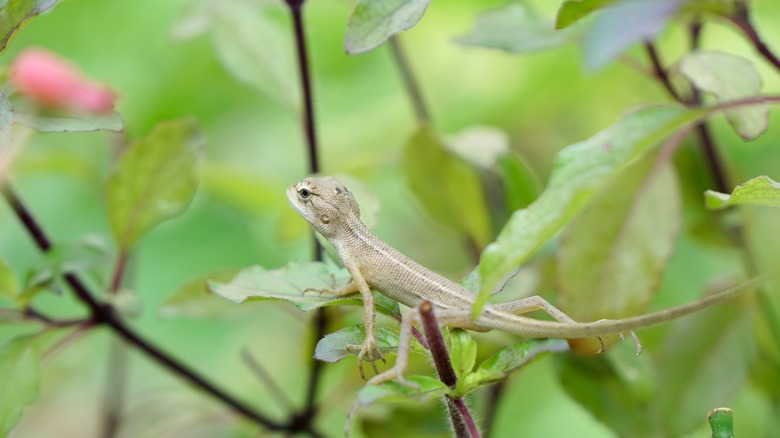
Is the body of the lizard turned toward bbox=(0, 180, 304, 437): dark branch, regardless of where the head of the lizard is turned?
yes

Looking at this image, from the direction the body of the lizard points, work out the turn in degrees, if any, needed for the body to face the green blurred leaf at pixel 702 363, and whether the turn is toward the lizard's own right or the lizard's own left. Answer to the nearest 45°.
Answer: approximately 180°

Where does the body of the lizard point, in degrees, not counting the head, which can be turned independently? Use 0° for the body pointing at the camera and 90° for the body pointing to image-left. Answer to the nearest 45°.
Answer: approximately 90°

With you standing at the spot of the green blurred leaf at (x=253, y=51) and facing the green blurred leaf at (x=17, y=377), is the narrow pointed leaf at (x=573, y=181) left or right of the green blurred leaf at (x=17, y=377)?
left

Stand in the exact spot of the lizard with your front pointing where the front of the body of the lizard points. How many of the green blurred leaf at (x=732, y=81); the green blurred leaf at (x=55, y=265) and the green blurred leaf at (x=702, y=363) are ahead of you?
1

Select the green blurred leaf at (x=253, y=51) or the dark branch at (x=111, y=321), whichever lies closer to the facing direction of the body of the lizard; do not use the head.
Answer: the dark branch

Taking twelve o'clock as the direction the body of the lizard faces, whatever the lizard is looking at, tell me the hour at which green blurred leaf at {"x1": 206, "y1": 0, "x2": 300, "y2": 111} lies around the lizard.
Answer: The green blurred leaf is roughly at 2 o'clock from the lizard.

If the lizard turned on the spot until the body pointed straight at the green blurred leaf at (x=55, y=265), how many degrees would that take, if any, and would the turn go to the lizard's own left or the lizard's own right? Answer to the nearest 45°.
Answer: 0° — it already faces it

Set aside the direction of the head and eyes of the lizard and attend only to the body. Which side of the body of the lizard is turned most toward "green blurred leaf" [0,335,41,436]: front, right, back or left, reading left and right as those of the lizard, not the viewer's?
front
